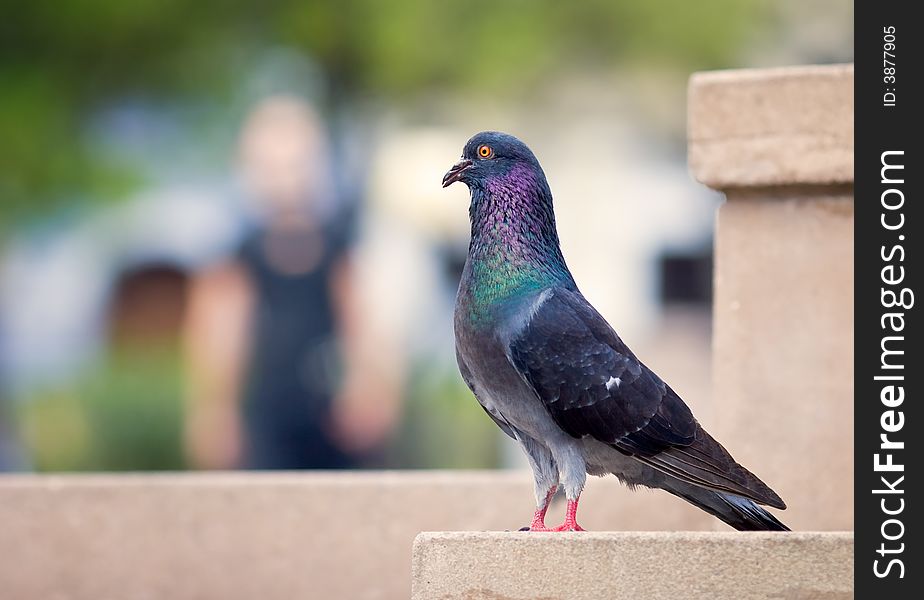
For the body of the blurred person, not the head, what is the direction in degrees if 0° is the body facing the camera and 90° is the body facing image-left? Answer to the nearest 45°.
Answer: approximately 0°

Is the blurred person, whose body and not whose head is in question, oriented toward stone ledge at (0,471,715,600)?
yes

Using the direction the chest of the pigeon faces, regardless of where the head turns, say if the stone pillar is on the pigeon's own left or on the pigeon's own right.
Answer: on the pigeon's own right

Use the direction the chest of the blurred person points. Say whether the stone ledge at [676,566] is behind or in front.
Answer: in front

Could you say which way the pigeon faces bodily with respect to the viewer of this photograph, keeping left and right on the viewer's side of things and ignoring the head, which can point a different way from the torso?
facing to the left of the viewer

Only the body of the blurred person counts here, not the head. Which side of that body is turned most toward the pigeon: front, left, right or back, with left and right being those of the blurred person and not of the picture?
front

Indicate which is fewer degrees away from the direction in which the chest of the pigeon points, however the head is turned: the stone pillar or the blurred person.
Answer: the blurred person

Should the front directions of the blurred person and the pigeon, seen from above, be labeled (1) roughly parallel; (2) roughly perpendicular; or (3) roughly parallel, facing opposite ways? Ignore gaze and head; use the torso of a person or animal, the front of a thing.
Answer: roughly perpendicular

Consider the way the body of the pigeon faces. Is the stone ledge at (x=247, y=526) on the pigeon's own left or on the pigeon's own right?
on the pigeon's own right
